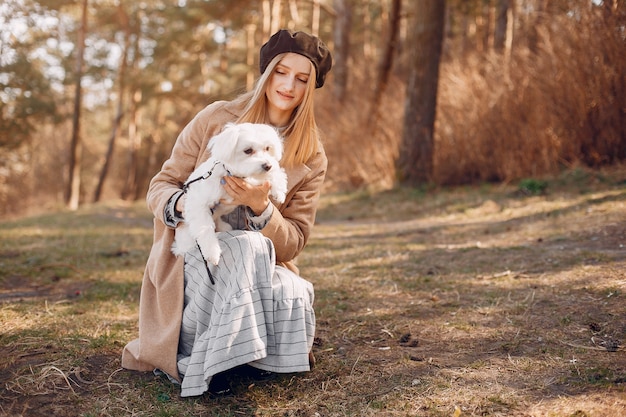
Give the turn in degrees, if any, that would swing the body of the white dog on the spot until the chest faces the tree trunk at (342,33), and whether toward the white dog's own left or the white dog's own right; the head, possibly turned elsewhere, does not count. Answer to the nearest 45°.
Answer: approximately 135° to the white dog's own left

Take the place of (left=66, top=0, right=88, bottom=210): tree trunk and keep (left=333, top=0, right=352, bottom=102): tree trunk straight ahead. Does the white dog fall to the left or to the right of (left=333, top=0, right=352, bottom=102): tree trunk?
right

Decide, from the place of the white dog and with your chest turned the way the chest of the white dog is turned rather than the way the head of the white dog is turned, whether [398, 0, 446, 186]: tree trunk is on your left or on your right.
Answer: on your left

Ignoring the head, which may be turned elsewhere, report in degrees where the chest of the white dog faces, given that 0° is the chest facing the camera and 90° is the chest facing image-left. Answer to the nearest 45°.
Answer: approximately 315°

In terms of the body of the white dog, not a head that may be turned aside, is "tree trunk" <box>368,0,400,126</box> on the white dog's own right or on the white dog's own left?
on the white dog's own left

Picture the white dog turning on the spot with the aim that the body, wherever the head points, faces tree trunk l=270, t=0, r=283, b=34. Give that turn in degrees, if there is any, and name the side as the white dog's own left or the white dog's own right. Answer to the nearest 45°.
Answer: approximately 135° to the white dog's own left
